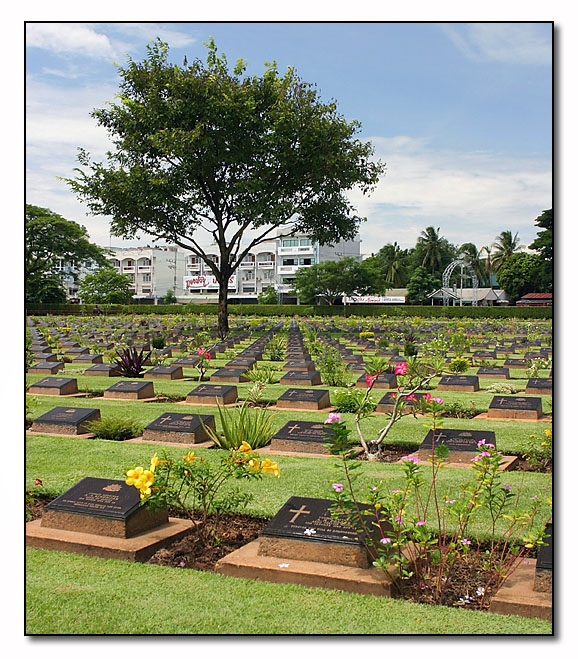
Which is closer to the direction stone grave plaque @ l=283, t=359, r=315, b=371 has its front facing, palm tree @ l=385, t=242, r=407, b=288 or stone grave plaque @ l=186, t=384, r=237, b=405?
the stone grave plaque

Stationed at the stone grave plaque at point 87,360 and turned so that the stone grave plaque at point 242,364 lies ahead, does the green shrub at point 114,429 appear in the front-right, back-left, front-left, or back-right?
front-right

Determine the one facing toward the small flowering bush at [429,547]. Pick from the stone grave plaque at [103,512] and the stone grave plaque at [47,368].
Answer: the stone grave plaque at [47,368]

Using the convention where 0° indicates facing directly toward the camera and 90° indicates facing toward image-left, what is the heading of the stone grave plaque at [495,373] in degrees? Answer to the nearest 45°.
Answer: approximately 0°

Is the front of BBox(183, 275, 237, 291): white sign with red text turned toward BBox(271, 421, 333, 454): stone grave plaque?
yes

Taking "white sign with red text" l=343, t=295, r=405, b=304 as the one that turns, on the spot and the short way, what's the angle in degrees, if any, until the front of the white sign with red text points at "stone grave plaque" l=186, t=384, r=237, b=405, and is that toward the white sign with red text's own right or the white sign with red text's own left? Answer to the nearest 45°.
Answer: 0° — it already faces it

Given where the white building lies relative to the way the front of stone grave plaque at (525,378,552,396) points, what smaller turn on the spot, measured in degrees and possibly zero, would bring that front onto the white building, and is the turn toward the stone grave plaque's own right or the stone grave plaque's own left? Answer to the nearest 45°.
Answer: approximately 135° to the stone grave plaque's own right

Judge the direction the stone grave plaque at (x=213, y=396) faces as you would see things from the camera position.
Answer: facing the viewer

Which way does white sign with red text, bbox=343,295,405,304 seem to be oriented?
toward the camera

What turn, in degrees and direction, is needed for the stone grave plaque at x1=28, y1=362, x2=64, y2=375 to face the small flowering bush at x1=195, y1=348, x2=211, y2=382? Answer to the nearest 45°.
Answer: approximately 45° to its left

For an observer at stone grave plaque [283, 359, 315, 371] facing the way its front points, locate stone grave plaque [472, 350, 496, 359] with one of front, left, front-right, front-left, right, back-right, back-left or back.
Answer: back-left

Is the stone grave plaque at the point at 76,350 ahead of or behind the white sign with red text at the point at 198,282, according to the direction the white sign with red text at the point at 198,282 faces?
ahead

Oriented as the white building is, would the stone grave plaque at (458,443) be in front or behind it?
in front

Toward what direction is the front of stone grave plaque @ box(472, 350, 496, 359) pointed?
toward the camera

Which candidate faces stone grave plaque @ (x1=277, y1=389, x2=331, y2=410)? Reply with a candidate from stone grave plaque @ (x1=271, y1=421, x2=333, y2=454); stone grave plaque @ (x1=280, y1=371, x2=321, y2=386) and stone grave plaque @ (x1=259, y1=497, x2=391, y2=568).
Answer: stone grave plaque @ (x1=280, y1=371, x2=321, y2=386)

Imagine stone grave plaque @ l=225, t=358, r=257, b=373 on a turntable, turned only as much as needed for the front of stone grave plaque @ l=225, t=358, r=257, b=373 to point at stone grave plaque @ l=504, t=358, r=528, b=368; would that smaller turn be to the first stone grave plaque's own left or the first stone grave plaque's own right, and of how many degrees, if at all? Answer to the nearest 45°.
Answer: approximately 90° to the first stone grave plaque's own left
